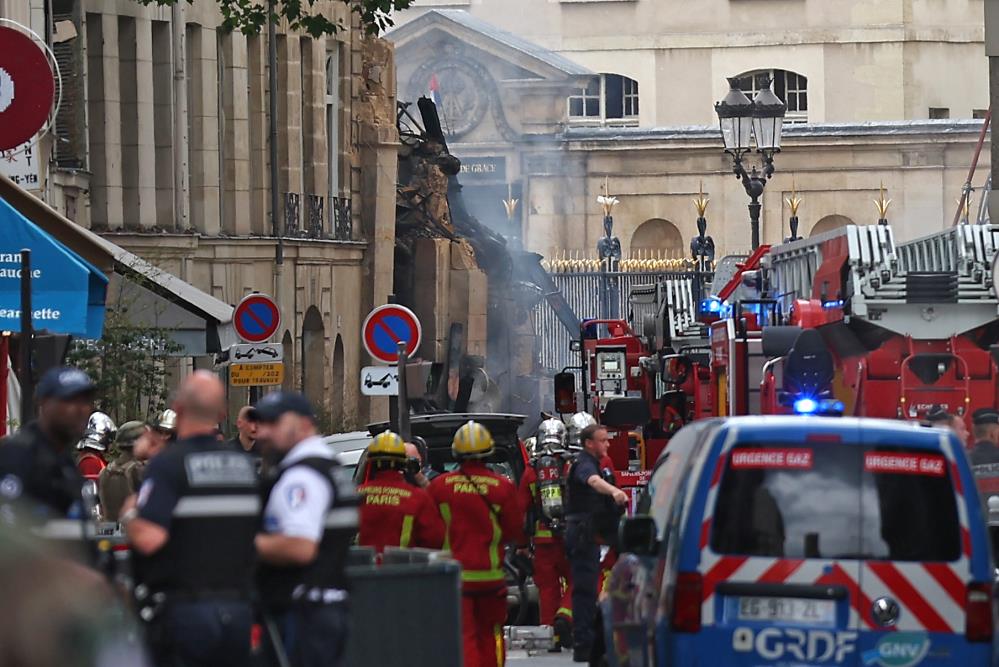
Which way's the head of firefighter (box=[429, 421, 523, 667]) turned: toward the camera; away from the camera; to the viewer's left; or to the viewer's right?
away from the camera

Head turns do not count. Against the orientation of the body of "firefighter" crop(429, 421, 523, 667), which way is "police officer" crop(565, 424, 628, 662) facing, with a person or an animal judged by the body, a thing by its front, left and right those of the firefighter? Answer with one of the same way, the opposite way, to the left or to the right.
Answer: to the right

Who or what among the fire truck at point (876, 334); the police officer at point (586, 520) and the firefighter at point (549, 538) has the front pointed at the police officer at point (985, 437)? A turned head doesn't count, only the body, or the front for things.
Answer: the police officer at point (586, 520)

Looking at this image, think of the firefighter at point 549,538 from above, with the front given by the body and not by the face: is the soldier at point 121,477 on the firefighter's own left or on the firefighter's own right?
on the firefighter's own left

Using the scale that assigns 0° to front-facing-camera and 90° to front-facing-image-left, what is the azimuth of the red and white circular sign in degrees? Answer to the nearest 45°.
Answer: approximately 0°

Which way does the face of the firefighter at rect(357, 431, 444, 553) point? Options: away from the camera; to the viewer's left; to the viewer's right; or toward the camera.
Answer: away from the camera

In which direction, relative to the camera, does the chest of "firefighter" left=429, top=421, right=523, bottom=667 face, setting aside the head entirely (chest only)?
away from the camera

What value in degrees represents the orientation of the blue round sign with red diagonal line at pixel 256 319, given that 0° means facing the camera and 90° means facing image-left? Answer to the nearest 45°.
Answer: approximately 0°

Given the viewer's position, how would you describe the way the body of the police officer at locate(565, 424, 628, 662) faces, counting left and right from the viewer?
facing to the right of the viewer
